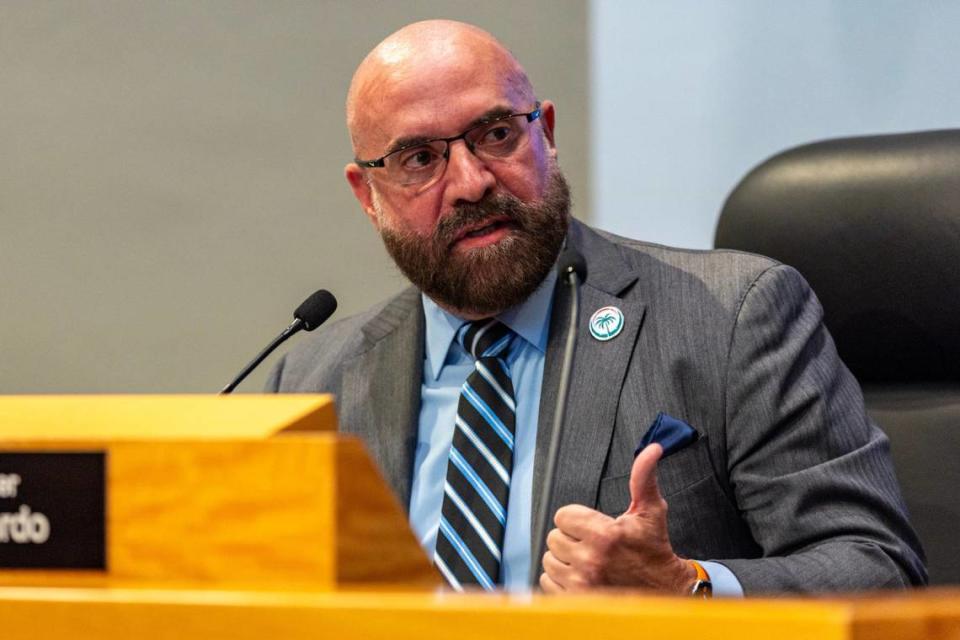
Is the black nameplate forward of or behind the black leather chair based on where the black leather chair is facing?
forward

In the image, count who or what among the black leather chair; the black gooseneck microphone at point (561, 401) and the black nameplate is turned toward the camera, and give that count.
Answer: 2

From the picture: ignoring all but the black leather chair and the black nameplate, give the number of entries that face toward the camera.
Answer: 2

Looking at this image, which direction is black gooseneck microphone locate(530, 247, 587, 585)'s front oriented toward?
away from the camera

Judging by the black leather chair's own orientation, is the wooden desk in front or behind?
in front

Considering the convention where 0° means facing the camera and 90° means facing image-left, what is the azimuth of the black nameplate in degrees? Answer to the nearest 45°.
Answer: approximately 0°

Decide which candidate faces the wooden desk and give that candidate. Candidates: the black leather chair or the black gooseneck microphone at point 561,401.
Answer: the black leather chair

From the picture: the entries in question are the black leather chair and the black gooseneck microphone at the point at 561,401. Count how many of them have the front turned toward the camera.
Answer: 1
